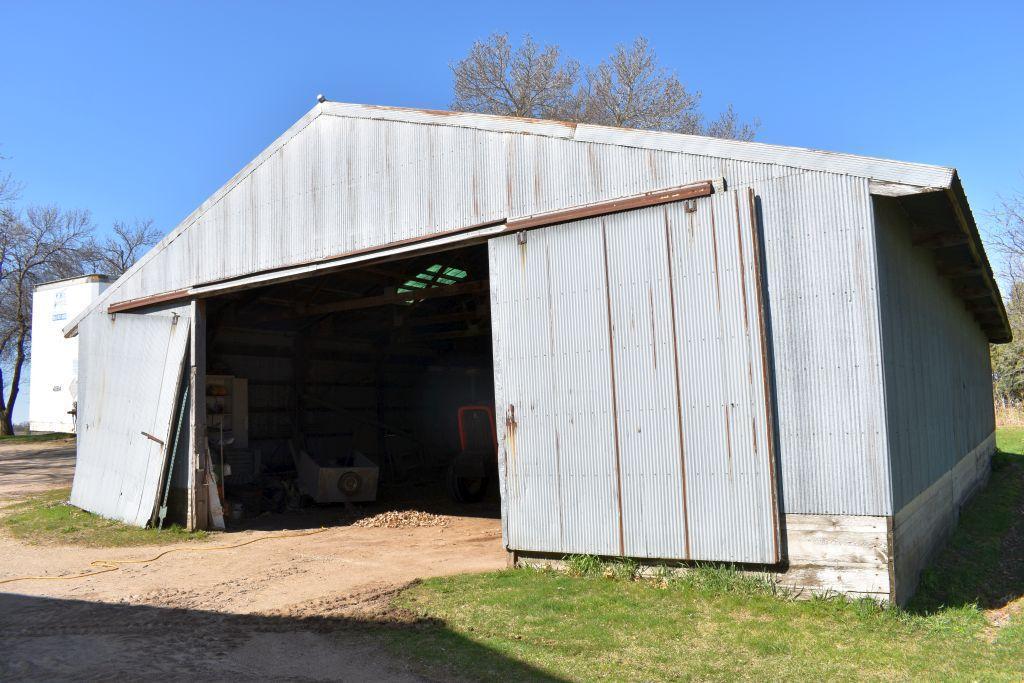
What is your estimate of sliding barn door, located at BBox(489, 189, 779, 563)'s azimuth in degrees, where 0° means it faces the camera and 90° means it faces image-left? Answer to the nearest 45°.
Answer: approximately 45°

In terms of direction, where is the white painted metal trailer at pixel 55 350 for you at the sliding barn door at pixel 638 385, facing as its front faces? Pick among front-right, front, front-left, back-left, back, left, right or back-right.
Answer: right

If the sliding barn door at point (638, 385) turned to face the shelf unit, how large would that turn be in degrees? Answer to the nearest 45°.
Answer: approximately 90° to its right

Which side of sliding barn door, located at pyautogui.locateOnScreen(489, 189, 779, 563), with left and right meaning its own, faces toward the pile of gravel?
right

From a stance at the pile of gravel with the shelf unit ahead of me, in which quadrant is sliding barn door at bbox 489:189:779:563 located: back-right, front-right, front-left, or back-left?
back-left
